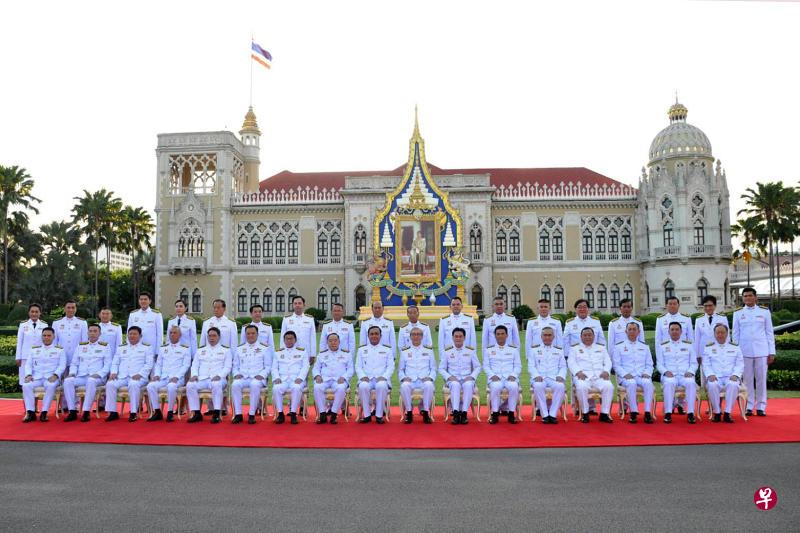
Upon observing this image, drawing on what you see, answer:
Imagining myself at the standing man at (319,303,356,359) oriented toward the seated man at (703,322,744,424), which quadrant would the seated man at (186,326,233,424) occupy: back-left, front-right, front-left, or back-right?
back-right

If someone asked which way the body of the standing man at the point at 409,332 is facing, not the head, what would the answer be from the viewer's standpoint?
toward the camera

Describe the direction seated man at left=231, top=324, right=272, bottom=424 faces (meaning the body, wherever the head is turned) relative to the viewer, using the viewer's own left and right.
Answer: facing the viewer

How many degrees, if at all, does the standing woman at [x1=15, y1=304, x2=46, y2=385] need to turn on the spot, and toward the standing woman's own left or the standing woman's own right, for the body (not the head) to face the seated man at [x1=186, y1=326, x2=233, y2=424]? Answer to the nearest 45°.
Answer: approximately 45° to the standing woman's own left

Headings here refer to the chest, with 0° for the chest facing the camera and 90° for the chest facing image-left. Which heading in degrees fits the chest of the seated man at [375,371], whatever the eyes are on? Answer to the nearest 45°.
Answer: approximately 0°

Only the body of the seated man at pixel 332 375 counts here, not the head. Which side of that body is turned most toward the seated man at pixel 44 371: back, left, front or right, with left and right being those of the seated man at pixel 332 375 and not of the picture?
right

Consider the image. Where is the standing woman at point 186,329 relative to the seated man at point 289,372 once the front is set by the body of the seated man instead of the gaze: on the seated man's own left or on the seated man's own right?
on the seated man's own right

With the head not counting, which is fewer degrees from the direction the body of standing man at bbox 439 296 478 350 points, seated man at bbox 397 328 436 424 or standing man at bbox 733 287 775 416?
the seated man

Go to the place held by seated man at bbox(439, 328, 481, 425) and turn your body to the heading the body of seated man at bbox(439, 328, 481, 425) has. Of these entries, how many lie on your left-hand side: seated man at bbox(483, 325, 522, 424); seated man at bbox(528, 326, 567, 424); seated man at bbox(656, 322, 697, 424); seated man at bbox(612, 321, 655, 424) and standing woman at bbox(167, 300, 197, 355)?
4

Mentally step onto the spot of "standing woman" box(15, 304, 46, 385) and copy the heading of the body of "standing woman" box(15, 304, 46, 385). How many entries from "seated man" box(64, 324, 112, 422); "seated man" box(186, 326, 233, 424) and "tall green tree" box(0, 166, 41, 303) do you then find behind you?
1
